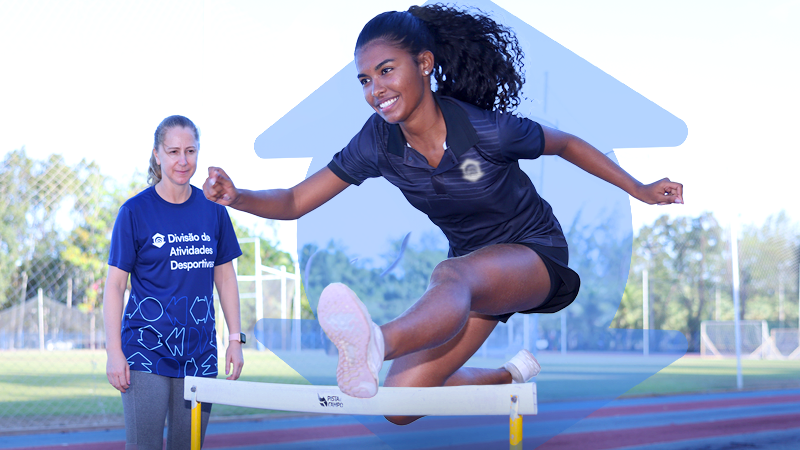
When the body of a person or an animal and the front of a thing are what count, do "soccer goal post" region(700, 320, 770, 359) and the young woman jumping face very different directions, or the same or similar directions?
same or similar directions

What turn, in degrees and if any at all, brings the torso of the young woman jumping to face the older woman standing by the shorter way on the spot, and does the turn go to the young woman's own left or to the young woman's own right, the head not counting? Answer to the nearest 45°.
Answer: approximately 45° to the young woman's own right

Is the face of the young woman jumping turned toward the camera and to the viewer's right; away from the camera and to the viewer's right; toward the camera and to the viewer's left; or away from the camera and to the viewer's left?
toward the camera and to the viewer's left

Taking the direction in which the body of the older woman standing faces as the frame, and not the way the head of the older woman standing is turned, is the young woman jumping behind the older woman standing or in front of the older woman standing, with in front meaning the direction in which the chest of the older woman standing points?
in front

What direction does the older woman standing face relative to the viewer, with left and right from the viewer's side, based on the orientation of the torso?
facing the viewer and to the right of the viewer

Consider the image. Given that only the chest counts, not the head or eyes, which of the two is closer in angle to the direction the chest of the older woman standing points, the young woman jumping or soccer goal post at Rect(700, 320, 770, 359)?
the young woman jumping

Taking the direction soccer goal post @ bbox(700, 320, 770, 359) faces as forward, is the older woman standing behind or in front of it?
in front

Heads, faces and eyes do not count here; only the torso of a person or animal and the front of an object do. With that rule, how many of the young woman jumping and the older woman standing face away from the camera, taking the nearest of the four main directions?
0

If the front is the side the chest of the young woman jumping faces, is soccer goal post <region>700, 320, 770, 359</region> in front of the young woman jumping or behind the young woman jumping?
behind

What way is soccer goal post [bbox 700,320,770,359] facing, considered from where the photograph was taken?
facing the viewer

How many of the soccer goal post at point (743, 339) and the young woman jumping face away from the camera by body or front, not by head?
0

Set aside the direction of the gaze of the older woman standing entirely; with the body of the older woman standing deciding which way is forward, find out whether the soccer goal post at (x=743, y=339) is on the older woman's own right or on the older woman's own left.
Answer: on the older woman's own left

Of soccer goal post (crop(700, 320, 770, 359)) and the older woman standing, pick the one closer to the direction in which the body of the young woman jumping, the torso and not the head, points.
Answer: the older woman standing

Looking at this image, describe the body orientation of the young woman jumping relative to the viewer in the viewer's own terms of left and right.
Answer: facing the viewer and to the left of the viewer

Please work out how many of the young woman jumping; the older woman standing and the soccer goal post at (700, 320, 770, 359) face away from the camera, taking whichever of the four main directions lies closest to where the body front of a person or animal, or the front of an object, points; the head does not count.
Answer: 0
